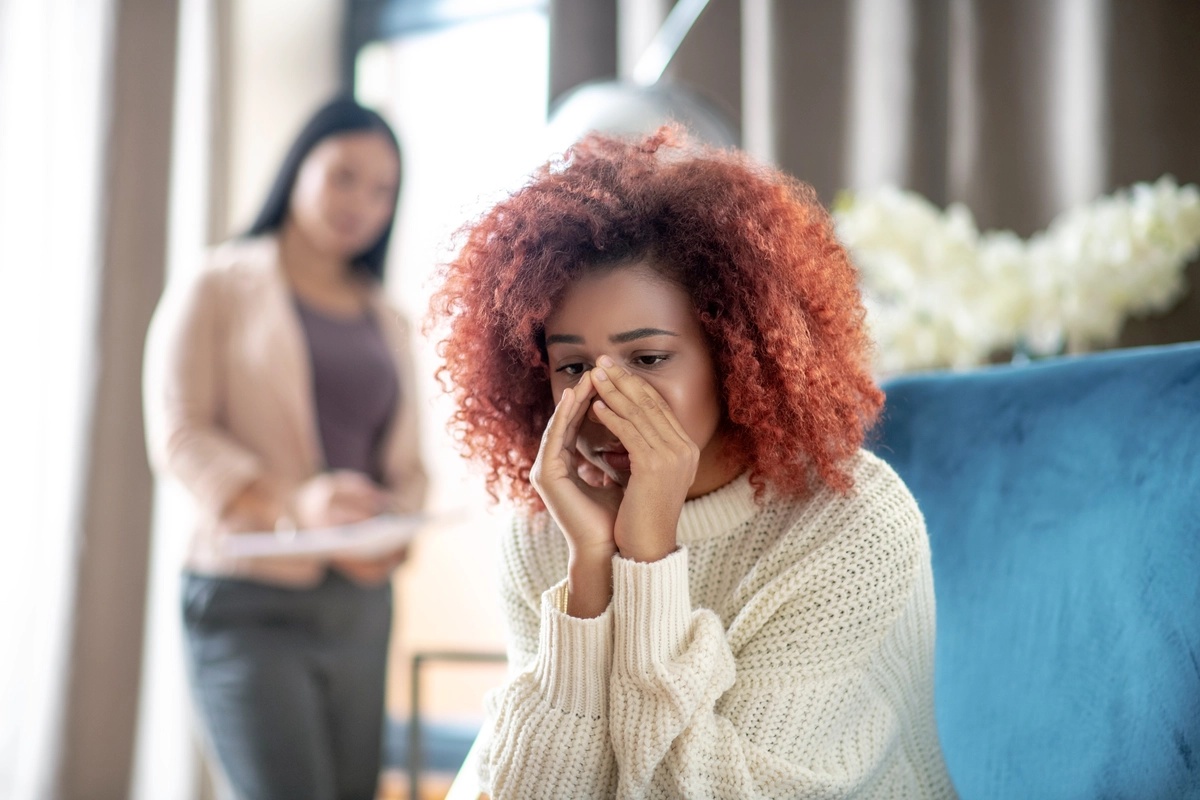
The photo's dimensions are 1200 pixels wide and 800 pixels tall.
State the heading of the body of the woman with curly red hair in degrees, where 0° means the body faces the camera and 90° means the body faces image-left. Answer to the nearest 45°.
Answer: approximately 45°

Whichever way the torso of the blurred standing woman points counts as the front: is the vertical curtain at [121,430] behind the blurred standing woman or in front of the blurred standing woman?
behind

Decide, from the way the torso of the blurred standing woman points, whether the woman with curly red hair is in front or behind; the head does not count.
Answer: in front

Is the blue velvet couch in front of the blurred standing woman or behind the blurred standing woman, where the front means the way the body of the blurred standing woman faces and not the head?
in front

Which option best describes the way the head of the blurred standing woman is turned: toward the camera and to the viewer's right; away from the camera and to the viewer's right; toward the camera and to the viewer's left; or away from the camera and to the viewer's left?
toward the camera and to the viewer's right

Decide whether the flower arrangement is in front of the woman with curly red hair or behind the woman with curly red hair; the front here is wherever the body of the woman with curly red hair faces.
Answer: behind

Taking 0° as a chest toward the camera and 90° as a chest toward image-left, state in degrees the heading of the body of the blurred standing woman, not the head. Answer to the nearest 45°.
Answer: approximately 315°

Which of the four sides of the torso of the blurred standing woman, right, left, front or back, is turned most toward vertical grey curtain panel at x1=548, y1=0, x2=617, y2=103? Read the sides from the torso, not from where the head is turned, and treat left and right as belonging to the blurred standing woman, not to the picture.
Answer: left
